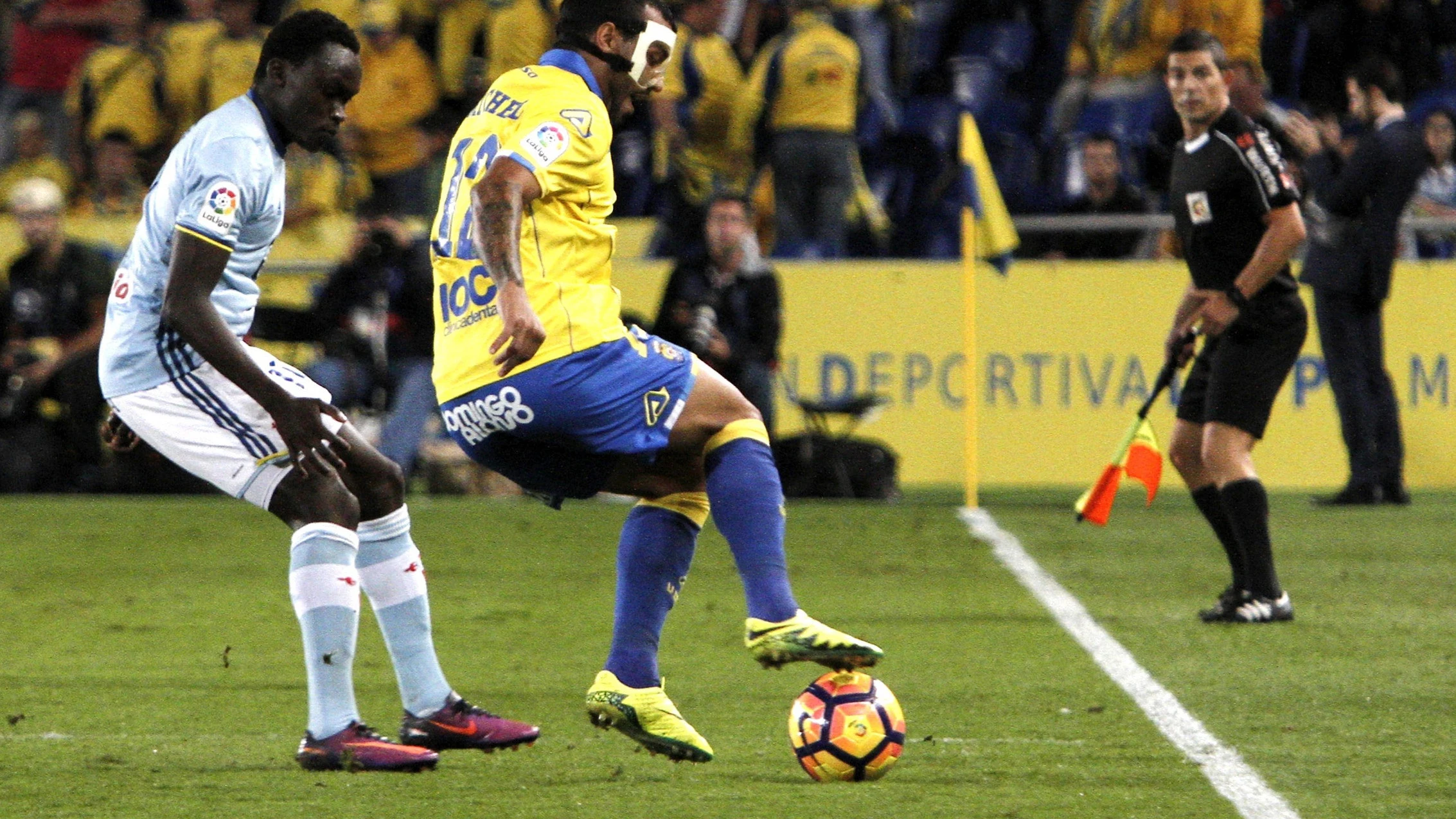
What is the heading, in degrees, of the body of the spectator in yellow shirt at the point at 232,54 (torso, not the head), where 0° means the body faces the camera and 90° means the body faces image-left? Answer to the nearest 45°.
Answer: approximately 0°

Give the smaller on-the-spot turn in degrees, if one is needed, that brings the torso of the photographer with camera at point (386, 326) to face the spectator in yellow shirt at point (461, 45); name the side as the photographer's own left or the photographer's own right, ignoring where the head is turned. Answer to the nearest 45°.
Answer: approximately 180°

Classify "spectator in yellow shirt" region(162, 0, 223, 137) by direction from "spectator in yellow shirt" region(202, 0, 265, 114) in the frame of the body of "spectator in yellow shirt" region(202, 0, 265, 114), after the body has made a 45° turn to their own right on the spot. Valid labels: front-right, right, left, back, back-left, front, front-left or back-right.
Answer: right

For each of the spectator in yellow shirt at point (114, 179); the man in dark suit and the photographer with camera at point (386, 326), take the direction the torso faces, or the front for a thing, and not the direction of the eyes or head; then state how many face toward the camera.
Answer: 2

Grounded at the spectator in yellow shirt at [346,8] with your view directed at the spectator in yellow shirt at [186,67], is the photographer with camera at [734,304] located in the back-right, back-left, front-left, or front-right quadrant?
back-left

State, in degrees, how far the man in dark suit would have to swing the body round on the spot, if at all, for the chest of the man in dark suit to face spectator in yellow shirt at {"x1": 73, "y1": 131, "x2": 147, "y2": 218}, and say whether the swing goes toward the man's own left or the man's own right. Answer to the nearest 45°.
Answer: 0° — they already face them

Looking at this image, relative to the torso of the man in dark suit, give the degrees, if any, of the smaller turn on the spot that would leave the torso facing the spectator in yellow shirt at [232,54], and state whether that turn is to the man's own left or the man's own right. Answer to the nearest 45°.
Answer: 0° — they already face them

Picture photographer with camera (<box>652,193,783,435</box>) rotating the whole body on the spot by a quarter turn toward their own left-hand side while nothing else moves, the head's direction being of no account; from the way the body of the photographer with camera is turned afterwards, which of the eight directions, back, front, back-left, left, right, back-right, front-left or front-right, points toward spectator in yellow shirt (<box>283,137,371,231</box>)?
back-left

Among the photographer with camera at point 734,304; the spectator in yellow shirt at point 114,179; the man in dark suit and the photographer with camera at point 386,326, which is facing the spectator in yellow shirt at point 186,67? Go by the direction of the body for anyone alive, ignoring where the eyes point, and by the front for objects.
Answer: the man in dark suit

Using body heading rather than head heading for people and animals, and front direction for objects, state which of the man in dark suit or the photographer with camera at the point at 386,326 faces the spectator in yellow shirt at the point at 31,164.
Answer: the man in dark suit

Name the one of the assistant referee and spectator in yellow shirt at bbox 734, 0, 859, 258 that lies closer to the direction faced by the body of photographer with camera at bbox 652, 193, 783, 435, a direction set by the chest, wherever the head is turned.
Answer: the assistant referee
